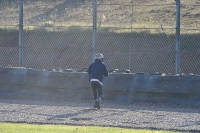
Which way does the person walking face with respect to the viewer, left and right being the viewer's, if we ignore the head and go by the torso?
facing away from the viewer and to the right of the viewer

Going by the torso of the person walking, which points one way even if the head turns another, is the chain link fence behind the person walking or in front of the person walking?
in front
